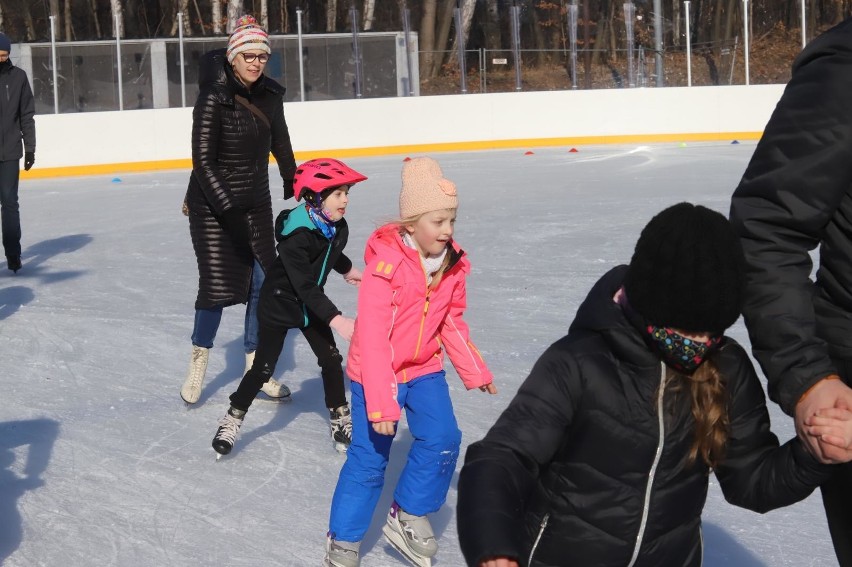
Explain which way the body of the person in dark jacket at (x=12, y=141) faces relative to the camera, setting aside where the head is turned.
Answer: toward the camera

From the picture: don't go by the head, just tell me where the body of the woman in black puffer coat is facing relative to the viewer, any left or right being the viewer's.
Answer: facing the viewer and to the right of the viewer

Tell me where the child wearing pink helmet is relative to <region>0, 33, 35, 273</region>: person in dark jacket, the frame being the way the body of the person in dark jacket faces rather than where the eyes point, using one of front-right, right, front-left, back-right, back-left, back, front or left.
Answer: front

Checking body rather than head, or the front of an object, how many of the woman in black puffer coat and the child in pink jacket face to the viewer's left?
0

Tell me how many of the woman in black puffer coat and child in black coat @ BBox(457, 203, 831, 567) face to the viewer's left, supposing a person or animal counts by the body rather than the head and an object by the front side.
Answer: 0

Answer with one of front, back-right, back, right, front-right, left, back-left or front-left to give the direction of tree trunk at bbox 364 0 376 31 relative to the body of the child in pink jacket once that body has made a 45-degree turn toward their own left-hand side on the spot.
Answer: left

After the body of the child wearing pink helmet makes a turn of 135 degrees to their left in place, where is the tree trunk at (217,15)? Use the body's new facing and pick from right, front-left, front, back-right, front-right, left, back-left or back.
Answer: front

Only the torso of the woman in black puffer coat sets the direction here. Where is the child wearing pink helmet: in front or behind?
in front

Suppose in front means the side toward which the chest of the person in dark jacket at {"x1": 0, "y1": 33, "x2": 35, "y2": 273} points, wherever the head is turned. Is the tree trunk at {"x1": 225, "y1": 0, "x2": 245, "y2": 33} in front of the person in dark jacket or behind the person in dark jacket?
behind

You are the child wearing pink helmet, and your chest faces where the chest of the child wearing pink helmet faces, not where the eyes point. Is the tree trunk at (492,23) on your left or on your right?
on your left
